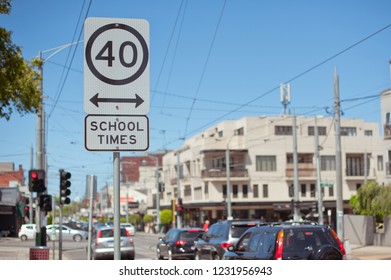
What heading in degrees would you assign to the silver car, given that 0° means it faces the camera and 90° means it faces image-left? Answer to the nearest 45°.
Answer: approximately 180°

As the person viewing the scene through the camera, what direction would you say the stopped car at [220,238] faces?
facing away from the viewer and to the left of the viewer

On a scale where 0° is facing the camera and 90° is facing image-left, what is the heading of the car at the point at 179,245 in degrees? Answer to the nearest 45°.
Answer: approximately 135°

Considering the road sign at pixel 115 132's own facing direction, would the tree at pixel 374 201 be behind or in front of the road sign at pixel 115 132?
behind

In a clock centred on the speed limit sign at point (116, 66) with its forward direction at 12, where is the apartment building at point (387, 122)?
The apartment building is roughly at 7 o'clock from the speed limit sign.

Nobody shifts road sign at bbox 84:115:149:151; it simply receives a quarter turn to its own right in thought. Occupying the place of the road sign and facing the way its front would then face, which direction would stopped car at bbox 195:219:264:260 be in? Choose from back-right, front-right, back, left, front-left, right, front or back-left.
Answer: right

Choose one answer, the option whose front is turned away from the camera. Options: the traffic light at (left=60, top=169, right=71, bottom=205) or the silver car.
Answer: the silver car

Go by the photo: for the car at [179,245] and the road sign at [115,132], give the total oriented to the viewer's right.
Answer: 0

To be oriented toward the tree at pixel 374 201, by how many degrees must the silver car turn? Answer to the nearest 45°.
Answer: approximately 45° to its right
